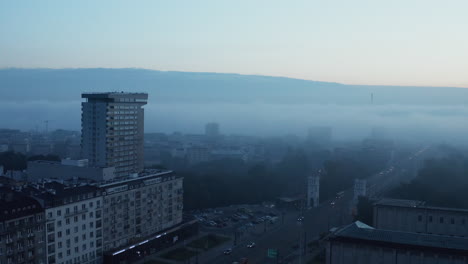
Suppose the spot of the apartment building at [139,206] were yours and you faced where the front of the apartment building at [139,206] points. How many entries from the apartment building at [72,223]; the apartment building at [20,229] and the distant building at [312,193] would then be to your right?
2

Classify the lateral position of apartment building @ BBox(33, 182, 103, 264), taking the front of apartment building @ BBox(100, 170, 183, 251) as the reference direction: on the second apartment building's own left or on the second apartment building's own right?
on the second apartment building's own right

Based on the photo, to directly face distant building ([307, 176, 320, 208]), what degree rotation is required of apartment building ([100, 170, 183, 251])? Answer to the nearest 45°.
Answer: approximately 90° to its left

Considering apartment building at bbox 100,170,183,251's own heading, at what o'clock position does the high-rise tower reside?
The high-rise tower is roughly at 7 o'clock from the apartment building.

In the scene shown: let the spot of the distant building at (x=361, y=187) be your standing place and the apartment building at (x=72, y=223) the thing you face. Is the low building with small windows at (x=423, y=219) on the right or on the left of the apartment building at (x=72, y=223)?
left

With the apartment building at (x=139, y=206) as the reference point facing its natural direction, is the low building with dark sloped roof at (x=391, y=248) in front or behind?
in front

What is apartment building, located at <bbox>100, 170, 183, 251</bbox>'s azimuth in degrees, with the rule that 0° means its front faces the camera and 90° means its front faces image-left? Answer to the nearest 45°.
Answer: approximately 315°

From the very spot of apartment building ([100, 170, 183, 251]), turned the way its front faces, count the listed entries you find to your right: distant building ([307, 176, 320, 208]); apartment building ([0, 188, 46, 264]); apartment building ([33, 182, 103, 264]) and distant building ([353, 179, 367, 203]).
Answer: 2

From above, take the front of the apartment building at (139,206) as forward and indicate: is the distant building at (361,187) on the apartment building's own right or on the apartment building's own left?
on the apartment building's own left

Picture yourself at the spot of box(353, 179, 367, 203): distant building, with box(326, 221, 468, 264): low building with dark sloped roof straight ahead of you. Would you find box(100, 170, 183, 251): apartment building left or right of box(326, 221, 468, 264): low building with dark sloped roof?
right

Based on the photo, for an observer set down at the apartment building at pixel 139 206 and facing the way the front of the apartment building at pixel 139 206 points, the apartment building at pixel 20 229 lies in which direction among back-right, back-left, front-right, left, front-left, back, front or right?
right

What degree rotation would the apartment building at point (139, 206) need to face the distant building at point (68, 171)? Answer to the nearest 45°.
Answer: approximately 180°
